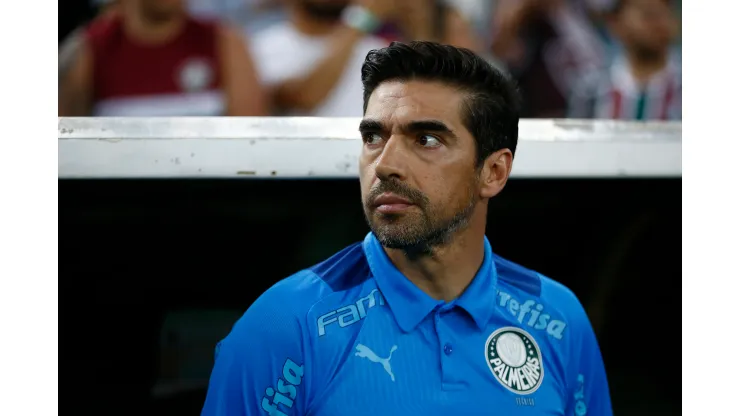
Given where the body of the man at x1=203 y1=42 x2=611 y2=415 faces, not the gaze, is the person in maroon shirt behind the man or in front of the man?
behind

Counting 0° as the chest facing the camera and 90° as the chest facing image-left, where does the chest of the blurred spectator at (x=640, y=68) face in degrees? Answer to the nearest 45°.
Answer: approximately 0°

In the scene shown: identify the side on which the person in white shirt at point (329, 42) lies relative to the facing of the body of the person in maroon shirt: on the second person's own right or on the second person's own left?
on the second person's own left

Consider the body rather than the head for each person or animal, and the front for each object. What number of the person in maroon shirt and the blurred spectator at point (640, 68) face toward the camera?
2

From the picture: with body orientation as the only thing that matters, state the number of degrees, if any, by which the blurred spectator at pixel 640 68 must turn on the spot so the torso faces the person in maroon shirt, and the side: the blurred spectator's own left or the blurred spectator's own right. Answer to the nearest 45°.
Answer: approximately 45° to the blurred spectator's own right

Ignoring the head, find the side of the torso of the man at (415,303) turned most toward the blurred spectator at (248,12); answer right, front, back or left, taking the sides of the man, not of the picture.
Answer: back

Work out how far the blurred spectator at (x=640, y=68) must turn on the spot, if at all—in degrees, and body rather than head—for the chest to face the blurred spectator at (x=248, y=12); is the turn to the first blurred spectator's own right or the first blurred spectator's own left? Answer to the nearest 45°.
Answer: approximately 45° to the first blurred spectator's own right

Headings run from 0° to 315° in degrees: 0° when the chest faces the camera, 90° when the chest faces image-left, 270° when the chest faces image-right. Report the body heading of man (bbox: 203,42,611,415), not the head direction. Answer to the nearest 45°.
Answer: approximately 0°
